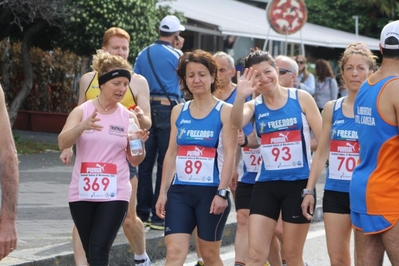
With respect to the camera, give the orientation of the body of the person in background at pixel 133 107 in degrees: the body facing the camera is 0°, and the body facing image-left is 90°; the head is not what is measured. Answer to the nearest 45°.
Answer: approximately 0°

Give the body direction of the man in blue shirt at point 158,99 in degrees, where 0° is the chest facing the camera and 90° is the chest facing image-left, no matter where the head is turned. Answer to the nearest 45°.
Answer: approximately 225°

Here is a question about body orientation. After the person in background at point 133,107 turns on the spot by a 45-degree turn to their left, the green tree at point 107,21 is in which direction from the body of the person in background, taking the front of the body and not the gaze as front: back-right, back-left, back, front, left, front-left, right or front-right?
back-left

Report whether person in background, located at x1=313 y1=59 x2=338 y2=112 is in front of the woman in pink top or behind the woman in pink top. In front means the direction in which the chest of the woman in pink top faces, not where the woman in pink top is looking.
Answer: behind

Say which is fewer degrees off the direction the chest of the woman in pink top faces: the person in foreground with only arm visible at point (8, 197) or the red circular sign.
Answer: the person in foreground with only arm visible

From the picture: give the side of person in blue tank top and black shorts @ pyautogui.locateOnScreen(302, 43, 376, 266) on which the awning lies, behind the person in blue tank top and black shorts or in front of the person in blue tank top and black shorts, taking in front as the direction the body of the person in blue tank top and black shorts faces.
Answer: behind

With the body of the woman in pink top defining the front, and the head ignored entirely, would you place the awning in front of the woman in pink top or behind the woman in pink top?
behind

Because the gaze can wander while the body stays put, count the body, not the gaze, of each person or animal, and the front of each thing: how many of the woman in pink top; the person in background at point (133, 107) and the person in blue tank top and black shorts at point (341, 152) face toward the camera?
3

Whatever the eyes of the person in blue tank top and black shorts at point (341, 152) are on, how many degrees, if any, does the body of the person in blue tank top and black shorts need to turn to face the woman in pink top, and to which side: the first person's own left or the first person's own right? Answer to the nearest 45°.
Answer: approximately 90° to the first person's own right
